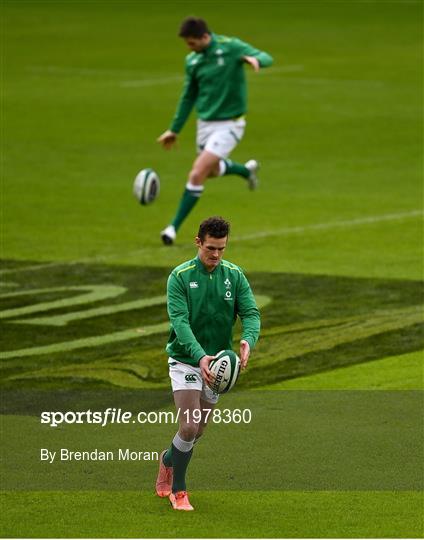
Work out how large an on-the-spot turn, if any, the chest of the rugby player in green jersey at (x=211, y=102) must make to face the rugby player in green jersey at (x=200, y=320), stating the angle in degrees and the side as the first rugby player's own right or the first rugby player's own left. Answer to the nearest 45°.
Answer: approximately 45° to the first rugby player's own left

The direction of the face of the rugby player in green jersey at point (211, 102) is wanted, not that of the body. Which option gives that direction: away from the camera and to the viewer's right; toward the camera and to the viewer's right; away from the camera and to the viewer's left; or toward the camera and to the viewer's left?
toward the camera and to the viewer's left

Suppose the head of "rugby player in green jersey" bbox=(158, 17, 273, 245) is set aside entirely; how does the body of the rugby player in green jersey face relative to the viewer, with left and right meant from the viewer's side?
facing the viewer and to the left of the viewer
